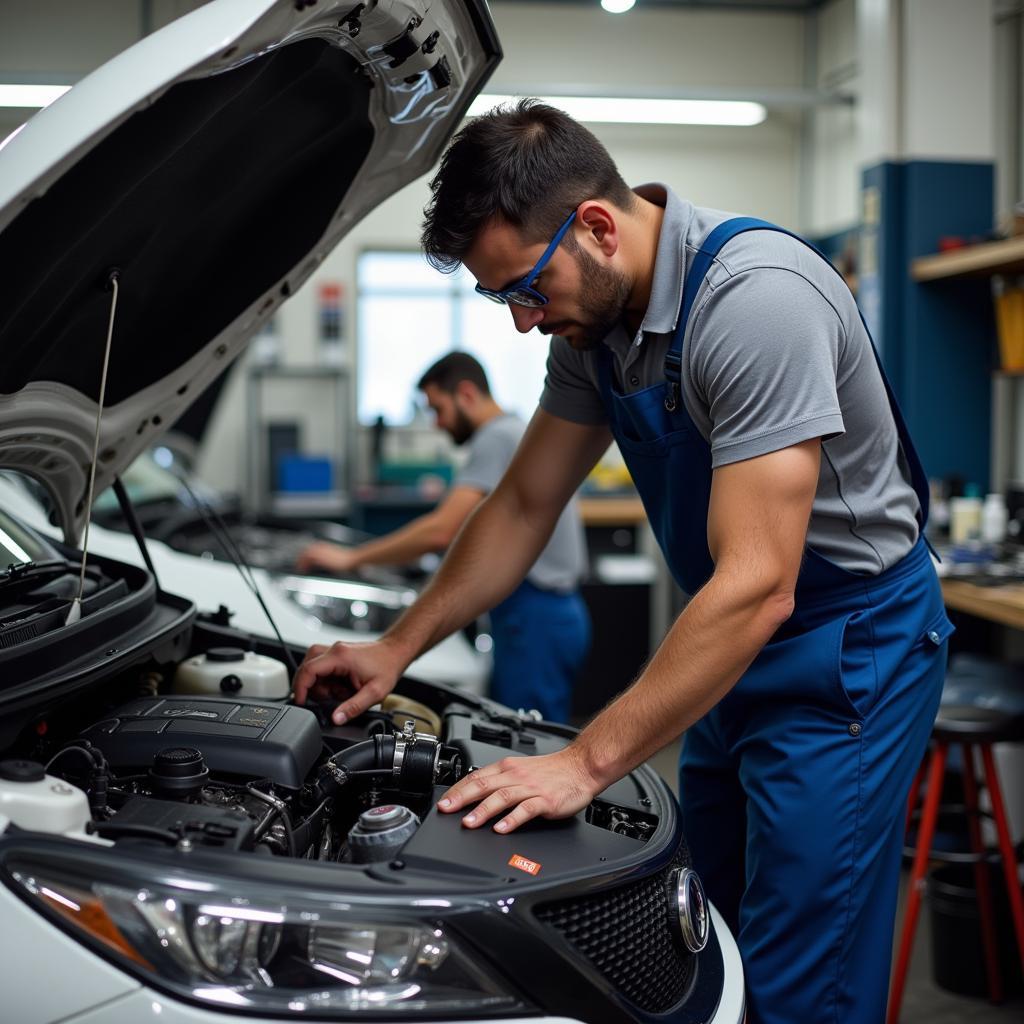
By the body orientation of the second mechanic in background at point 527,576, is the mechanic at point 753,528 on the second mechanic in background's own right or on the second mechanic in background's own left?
on the second mechanic in background's own left

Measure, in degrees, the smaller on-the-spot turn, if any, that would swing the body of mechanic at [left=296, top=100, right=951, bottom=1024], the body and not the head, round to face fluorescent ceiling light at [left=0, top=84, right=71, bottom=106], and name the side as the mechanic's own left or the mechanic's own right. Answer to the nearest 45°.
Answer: approximately 90° to the mechanic's own right

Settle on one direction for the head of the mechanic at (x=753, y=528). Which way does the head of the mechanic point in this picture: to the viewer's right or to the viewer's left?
to the viewer's left

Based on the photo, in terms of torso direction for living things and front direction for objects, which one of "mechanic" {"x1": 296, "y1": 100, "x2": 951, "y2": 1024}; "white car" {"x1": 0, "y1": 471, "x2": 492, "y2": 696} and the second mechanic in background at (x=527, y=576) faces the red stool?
the white car

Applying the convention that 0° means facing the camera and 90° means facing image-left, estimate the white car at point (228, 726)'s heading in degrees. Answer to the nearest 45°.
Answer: approximately 315°

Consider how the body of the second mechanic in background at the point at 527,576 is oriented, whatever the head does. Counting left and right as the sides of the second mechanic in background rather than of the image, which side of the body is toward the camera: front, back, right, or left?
left

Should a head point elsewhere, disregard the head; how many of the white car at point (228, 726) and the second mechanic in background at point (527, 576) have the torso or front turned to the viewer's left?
1

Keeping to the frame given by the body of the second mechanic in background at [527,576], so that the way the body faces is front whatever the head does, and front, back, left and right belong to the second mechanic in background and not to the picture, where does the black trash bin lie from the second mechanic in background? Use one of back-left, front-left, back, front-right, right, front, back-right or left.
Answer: back-left

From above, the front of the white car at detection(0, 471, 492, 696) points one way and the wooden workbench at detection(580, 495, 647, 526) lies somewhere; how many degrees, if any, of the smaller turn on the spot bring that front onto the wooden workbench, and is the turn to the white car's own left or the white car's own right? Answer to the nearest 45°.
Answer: approximately 90° to the white car's own left

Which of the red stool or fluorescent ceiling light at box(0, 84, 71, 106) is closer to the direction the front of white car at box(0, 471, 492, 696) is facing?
the red stool

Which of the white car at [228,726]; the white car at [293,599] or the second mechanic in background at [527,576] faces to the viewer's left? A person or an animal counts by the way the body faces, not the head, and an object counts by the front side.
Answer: the second mechanic in background

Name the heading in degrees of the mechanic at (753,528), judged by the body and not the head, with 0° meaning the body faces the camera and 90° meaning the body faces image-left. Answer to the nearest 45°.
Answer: approximately 45°
